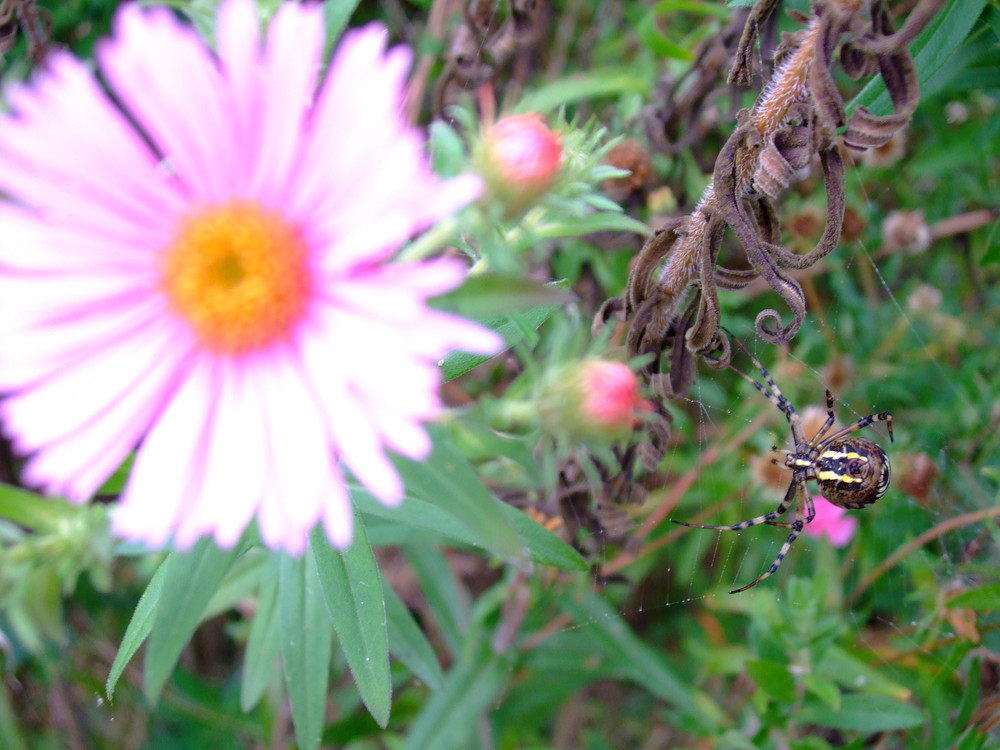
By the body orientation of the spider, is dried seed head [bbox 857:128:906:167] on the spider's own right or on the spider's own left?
on the spider's own right

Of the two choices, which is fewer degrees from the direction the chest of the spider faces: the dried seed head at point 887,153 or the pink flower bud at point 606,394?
the pink flower bud

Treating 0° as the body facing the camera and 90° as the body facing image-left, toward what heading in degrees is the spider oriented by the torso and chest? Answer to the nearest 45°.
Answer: approximately 90°

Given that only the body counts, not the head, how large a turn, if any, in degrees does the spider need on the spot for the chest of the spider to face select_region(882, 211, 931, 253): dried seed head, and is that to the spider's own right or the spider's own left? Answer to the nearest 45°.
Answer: approximately 135° to the spider's own right

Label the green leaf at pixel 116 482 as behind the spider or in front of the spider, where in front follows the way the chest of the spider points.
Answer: in front
